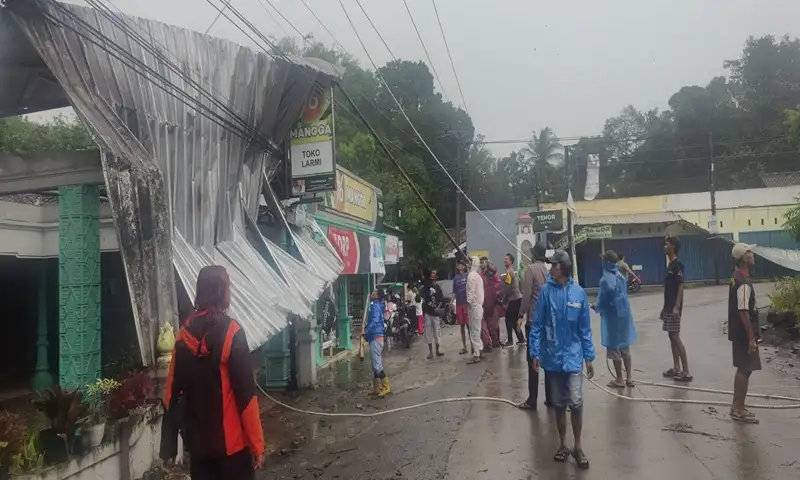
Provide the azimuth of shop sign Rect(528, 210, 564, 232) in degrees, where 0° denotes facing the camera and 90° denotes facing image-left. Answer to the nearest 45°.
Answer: approximately 0°

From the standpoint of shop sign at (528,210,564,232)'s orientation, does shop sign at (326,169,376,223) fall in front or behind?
in front

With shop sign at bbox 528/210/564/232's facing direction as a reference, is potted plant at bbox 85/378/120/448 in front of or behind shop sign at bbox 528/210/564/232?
in front

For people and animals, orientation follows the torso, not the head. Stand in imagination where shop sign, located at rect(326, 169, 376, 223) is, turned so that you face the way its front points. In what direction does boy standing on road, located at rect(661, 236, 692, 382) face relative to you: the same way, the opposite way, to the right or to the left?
the opposite way

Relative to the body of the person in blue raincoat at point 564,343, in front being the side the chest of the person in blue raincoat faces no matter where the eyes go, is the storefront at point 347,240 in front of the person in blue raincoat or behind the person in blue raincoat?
behind

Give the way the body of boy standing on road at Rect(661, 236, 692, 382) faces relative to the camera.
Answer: to the viewer's left

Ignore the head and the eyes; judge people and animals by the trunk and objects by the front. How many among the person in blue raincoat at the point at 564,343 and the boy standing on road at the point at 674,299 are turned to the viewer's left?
1

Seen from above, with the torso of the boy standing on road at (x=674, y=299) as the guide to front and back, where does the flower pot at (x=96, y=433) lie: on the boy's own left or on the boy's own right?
on the boy's own left
